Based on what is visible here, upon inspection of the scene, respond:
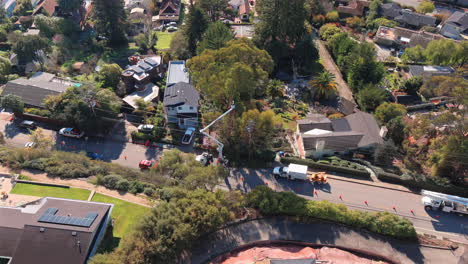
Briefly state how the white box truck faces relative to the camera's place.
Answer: facing to the left of the viewer

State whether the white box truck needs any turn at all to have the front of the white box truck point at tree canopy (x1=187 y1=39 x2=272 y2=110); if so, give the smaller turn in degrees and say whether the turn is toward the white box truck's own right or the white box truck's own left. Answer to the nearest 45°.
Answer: approximately 45° to the white box truck's own right

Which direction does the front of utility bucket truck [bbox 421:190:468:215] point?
to the viewer's left

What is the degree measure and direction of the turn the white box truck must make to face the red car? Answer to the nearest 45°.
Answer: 0° — it already faces it

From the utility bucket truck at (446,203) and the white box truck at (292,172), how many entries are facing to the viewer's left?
2

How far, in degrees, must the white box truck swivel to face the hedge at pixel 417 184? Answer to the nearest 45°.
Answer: approximately 180°

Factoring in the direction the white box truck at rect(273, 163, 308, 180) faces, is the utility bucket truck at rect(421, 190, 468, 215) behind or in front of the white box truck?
behind

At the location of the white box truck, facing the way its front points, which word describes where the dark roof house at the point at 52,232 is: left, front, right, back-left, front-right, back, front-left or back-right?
front-left

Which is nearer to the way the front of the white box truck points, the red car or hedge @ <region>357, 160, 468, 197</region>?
the red car
